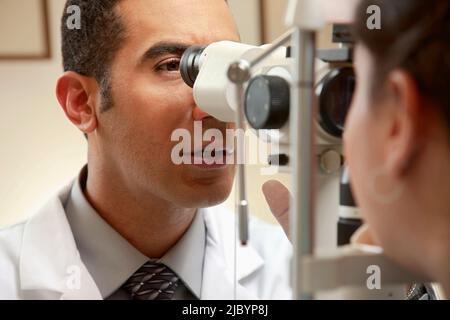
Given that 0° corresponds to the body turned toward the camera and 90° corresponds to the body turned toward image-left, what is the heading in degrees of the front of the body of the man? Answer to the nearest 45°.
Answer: approximately 315°

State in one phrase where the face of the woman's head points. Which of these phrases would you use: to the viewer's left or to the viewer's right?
to the viewer's left

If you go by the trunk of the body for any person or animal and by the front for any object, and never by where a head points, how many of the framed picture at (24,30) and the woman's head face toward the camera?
1

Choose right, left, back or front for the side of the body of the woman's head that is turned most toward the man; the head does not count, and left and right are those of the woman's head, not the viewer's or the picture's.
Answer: front

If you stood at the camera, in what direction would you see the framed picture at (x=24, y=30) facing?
facing the viewer

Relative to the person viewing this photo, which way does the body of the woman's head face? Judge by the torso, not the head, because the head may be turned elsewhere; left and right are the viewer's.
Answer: facing away from the viewer and to the left of the viewer

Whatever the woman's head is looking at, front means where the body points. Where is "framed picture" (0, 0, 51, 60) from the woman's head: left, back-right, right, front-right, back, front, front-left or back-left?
front
